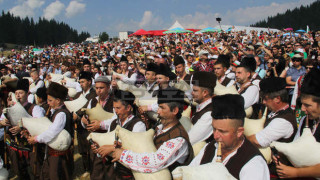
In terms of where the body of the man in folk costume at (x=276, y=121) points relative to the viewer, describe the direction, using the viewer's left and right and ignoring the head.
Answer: facing to the left of the viewer

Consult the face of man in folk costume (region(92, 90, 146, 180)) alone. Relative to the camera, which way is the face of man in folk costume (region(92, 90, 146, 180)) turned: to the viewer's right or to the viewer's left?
to the viewer's left

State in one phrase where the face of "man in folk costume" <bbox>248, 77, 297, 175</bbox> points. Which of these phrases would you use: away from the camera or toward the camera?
toward the camera

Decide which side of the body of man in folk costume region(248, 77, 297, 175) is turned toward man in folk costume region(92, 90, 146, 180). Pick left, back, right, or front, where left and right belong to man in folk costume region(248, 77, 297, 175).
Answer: front

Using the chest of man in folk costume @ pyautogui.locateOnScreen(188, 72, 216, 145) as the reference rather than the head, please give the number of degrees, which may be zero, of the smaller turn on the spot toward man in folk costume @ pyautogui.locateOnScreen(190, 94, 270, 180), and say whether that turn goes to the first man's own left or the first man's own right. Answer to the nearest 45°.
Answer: approximately 90° to the first man's own left

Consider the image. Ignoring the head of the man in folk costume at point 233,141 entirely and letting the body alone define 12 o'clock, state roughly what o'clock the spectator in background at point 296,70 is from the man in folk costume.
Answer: The spectator in background is roughly at 5 o'clock from the man in folk costume.

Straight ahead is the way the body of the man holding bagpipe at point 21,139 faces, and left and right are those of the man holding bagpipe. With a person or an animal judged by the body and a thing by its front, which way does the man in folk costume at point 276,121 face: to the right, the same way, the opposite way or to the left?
to the right

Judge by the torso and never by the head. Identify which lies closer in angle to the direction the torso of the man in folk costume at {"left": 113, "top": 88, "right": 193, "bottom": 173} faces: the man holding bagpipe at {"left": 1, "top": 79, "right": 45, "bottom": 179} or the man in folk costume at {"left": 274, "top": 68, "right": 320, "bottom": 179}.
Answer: the man holding bagpipe

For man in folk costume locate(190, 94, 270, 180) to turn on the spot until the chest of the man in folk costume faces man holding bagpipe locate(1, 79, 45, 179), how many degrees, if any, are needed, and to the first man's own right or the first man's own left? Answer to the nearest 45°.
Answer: approximately 90° to the first man's own right

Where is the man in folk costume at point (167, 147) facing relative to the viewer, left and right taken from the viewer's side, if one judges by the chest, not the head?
facing to the left of the viewer
